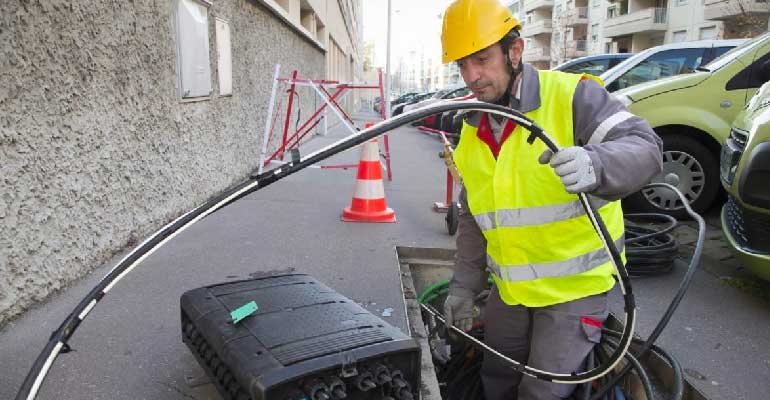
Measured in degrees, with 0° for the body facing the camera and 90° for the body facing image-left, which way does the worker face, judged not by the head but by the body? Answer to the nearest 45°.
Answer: approximately 45°

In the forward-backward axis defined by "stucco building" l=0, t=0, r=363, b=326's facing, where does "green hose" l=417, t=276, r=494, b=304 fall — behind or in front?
in front

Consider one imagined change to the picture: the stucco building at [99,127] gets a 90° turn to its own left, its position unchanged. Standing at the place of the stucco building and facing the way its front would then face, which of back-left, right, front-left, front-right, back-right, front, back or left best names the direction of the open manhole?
right

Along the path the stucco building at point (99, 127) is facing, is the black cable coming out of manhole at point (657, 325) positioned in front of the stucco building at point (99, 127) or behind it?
in front

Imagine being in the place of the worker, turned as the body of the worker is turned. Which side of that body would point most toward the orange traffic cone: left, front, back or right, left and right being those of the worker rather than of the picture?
right

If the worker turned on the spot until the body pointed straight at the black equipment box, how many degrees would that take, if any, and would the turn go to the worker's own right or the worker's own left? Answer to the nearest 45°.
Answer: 0° — they already face it

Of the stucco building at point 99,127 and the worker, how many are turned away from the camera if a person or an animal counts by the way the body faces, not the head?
0

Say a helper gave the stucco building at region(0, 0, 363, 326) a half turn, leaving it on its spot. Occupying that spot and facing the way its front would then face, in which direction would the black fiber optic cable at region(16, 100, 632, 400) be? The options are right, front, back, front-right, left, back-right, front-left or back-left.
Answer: back-left

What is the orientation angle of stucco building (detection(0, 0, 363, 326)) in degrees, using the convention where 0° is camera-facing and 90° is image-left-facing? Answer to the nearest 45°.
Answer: approximately 315°
